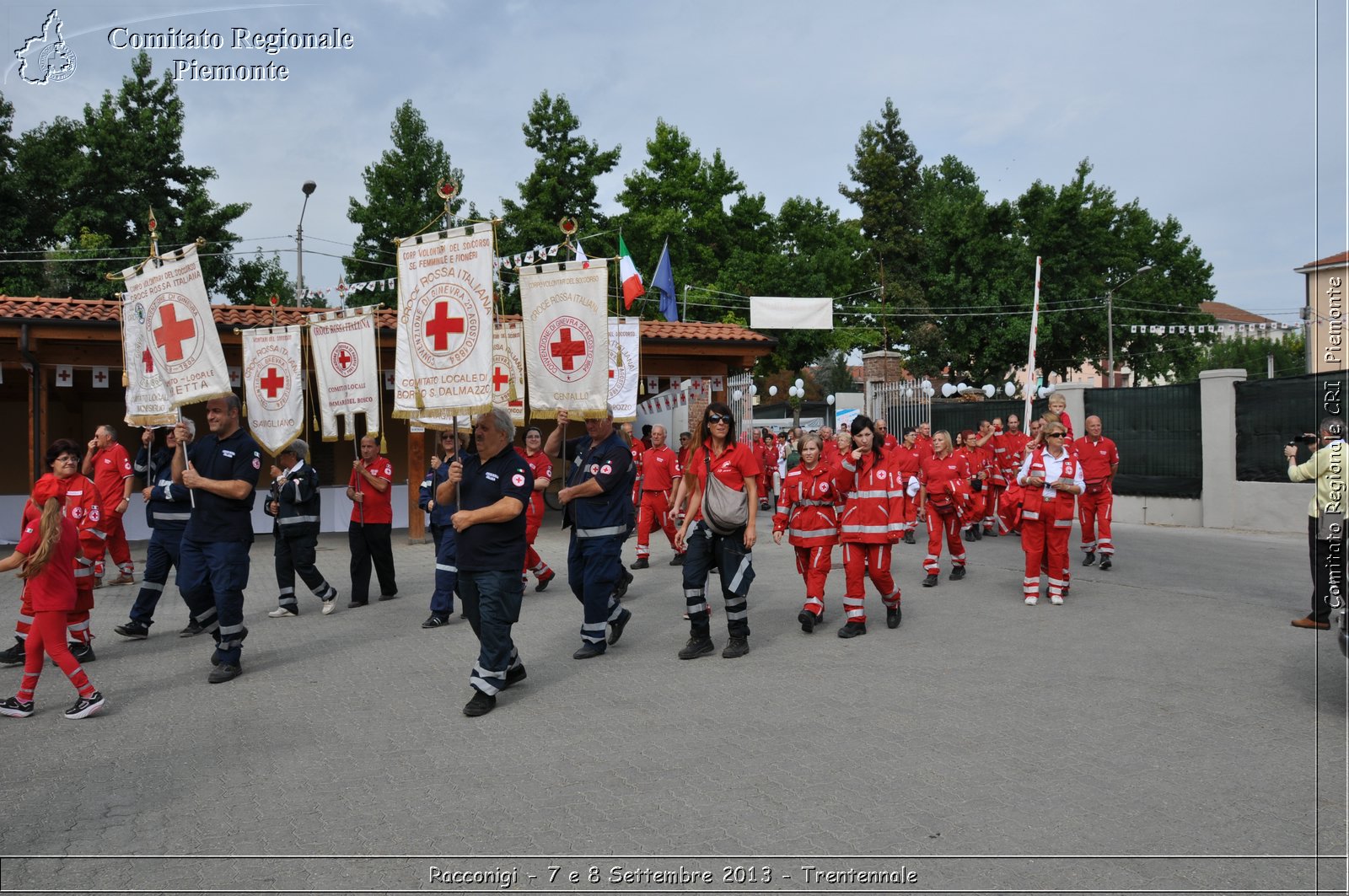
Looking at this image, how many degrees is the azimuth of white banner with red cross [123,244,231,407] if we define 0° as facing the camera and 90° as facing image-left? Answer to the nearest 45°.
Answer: approximately 0°

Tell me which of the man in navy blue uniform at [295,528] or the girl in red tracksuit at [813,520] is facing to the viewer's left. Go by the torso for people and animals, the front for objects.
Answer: the man in navy blue uniform

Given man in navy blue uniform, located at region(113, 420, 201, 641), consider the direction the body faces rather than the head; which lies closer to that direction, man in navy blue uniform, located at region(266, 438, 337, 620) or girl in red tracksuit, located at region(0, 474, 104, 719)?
the girl in red tracksuit

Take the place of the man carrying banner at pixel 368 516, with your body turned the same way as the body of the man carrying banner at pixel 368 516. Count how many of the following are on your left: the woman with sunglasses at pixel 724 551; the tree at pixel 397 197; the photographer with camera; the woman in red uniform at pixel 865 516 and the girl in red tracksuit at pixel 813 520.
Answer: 4

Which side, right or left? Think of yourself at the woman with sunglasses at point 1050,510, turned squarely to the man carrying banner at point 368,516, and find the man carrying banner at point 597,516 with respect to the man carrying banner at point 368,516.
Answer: left

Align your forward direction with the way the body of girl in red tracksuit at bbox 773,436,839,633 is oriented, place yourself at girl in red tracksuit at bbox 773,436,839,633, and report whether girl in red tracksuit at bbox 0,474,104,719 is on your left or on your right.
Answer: on your right

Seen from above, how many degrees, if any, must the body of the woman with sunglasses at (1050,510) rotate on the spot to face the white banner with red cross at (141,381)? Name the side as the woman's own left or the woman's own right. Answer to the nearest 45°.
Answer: approximately 45° to the woman's own right

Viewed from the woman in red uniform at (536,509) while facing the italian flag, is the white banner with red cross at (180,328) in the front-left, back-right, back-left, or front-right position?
back-left

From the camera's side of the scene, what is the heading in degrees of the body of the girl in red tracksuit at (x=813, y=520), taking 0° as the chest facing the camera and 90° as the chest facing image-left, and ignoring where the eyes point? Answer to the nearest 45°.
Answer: approximately 0°

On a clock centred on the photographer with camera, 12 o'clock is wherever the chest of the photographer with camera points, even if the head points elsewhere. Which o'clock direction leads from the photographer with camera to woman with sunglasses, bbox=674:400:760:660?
The woman with sunglasses is roughly at 11 o'clock from the photographer with camera.

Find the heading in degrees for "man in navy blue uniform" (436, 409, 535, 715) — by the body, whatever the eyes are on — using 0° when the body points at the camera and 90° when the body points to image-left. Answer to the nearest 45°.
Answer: approximately 45°
